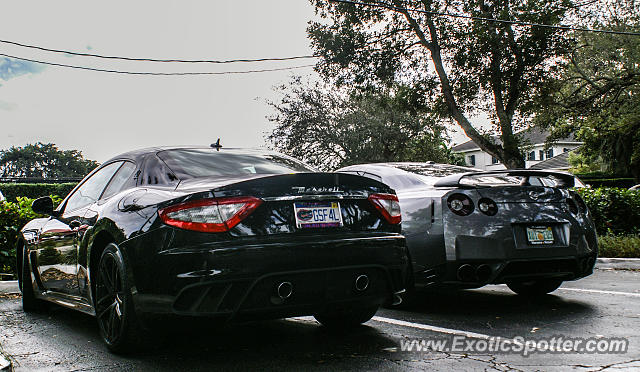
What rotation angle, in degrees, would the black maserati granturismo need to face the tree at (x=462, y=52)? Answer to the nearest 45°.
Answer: approximately 90° to its right

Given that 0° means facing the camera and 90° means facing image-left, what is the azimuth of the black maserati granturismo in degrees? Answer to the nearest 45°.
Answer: approximately 135°

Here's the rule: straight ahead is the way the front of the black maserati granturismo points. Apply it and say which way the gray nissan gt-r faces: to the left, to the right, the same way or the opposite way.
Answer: the same way

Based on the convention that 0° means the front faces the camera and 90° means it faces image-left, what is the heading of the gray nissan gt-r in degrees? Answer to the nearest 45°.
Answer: approximately 135°

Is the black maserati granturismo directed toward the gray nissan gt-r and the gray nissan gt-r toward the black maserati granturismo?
no

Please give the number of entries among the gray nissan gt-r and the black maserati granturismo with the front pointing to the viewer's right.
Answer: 0

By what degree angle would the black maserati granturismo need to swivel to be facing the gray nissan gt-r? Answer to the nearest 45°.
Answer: approximately 90° to its right

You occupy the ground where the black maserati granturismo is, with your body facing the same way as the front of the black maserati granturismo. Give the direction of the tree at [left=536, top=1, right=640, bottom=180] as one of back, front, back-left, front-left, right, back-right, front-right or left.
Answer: right

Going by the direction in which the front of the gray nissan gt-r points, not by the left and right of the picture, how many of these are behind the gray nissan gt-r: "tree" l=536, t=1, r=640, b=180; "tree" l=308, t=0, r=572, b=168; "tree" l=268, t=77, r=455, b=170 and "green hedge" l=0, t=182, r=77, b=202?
0

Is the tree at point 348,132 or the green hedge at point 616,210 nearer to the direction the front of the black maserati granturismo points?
the tree

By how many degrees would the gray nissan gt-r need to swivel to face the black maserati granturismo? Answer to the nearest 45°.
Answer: approximately 90° to its left

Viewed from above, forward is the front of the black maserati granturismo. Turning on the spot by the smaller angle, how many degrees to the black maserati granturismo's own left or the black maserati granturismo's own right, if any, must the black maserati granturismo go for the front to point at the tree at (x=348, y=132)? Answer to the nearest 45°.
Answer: approximately 45° to the black maserati granturismo's own right

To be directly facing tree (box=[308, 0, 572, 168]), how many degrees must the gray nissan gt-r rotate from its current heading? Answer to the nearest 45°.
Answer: approximately 45° to its right

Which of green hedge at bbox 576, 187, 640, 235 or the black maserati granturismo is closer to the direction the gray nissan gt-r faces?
the green hedge

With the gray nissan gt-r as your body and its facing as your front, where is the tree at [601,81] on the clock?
The tree is roughly at 2 o'clock from the gray nissan gt-r.

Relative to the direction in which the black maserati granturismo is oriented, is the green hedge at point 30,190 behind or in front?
in front
